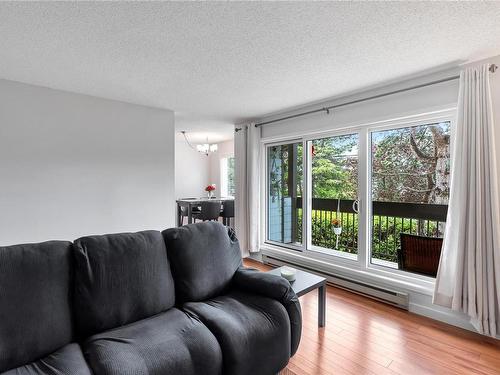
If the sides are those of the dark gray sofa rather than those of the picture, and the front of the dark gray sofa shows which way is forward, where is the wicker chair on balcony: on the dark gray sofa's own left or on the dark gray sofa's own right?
on the dark gray sofa's own left

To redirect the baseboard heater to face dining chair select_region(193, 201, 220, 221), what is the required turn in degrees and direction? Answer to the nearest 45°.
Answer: approximately 90° to its right

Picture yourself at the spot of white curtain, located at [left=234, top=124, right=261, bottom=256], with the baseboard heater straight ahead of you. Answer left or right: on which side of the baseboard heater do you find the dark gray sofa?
right

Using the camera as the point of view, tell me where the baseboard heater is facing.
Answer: facing the viewer and to the left of the viewer
